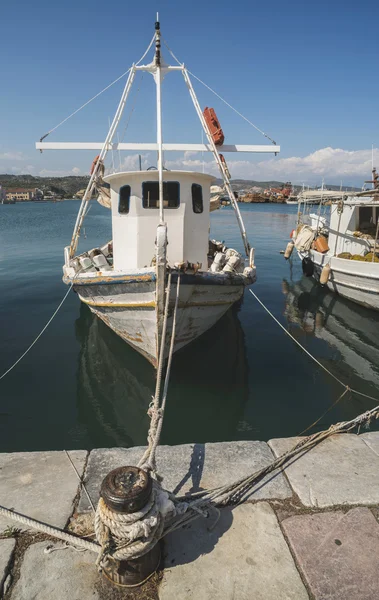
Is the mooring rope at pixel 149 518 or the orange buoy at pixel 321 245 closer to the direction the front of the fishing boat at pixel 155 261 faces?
the mooring rope

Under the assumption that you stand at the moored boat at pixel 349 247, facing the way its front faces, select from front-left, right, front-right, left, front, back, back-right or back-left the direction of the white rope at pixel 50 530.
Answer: front-right

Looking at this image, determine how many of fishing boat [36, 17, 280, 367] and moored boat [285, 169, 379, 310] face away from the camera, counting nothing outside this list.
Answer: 0

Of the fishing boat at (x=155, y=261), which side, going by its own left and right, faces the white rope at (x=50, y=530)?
front

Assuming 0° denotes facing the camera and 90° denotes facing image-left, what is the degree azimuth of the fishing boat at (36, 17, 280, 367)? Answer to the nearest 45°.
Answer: approximately 0°

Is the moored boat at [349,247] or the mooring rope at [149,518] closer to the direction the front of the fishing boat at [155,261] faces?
the mooring rope

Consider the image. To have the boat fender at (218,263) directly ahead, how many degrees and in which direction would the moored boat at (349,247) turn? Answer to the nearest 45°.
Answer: approximately 45° to its right

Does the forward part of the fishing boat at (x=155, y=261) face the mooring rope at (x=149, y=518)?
yes
